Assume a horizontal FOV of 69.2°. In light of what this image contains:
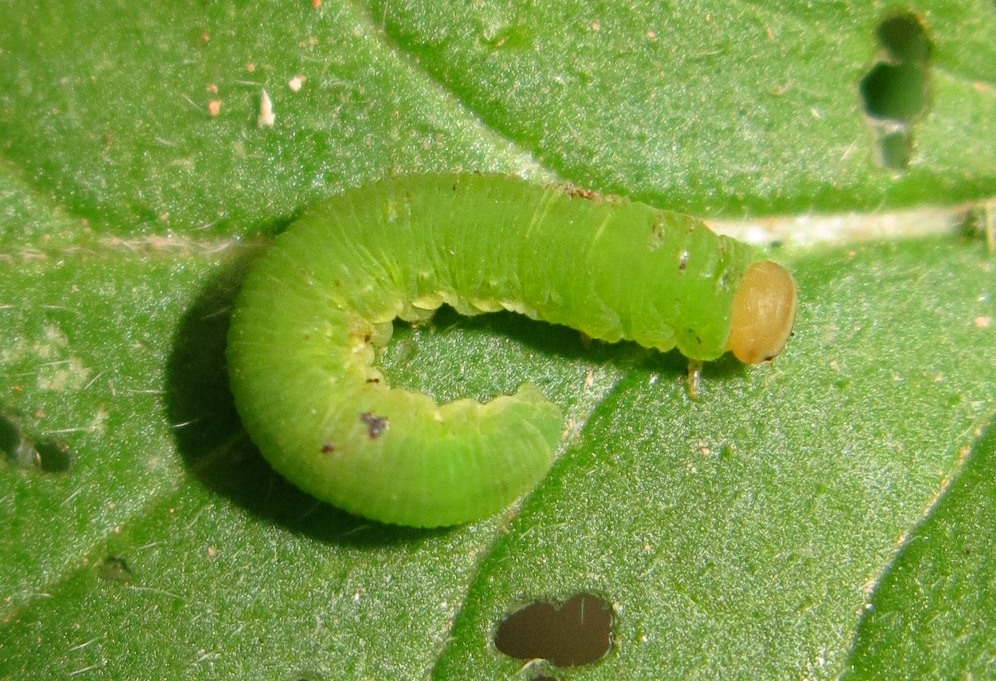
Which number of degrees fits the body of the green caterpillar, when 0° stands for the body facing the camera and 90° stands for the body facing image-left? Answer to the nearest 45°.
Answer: approximately 270°
